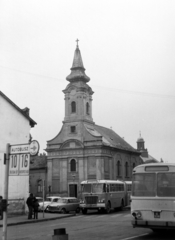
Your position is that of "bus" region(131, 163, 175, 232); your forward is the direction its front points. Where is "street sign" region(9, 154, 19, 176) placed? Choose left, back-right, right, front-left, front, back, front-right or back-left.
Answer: front-right

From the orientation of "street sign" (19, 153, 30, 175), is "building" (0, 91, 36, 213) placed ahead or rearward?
rearward

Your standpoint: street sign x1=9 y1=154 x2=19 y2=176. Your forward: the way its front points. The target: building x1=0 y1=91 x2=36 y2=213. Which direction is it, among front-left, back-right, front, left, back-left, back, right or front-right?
back

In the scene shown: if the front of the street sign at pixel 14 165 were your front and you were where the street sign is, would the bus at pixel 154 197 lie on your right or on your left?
on your left

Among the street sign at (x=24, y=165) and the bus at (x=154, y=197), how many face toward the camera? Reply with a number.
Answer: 2

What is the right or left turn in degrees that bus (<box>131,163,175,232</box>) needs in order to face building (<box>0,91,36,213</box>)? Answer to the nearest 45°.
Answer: approximately 135° to its right

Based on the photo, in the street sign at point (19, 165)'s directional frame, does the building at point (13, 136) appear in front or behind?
behind

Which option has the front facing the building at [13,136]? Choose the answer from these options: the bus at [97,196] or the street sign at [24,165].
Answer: the bus

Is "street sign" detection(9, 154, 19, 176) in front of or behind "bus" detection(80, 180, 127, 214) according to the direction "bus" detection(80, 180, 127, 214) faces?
in front
